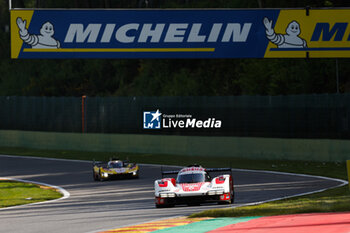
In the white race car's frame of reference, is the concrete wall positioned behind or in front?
behind

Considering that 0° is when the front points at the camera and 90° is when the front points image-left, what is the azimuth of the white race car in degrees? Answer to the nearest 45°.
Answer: approximately 0°

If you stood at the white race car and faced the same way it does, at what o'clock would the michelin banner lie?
The michelin banner is roughly at 6 o'clock from the white race car.

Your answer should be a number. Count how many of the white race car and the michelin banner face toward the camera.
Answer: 2

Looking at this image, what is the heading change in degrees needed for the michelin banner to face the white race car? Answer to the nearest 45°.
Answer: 0° — it already faces it
